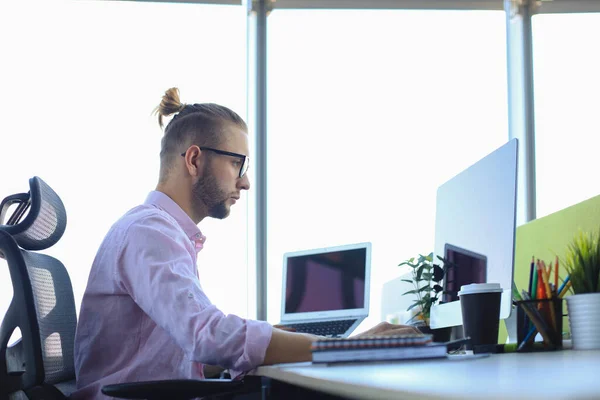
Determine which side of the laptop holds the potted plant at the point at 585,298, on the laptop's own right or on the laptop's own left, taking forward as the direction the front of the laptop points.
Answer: on the laptop's own left

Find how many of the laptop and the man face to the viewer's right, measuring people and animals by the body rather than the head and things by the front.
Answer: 1

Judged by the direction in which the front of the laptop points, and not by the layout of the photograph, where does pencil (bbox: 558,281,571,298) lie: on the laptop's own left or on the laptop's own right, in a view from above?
on the laptop's own left

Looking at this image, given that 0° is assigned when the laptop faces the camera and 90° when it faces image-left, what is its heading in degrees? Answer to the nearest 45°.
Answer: approximately 45°

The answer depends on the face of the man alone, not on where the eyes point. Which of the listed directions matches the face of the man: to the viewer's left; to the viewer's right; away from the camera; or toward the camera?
to the viewer's right

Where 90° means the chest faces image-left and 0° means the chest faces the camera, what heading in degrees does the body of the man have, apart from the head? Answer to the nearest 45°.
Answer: approximately 270°

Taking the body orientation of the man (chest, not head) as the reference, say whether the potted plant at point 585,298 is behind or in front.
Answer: in front
